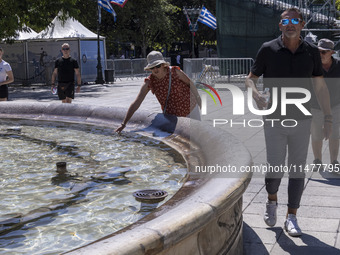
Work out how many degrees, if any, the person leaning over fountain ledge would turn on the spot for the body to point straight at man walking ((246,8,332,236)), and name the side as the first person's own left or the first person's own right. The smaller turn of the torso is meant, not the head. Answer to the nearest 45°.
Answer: approximately 90° to the first person's own left

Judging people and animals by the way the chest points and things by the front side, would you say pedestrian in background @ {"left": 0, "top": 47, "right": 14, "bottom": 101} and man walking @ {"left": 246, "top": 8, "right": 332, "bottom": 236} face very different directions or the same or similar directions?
same or similar directions

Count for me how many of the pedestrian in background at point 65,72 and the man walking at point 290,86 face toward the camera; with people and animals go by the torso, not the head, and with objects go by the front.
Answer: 2

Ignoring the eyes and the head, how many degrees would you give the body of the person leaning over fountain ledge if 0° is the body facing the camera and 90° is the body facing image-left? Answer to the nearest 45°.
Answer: approximately 45°

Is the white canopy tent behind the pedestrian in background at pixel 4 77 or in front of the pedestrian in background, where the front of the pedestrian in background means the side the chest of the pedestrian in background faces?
behind

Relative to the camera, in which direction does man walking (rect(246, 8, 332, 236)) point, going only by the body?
toward the camera

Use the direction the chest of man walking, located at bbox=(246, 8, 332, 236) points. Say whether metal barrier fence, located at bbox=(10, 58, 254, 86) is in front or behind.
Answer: behind

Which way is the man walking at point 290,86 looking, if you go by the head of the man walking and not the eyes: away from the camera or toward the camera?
toward the camera

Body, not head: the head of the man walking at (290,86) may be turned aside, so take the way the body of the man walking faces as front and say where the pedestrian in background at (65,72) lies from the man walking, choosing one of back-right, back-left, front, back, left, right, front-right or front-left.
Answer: back-right

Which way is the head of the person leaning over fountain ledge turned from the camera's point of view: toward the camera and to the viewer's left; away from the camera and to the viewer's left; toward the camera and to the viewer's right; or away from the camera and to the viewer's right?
toward the camera and to the viewer's left

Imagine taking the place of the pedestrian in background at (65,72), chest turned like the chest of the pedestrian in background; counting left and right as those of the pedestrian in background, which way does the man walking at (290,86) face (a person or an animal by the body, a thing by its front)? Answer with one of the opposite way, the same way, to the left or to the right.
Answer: the same way

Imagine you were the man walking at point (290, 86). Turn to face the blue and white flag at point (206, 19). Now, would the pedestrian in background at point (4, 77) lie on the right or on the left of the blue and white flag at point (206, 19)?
left

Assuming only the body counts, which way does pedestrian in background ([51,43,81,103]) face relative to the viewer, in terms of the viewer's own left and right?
facing the viewer
